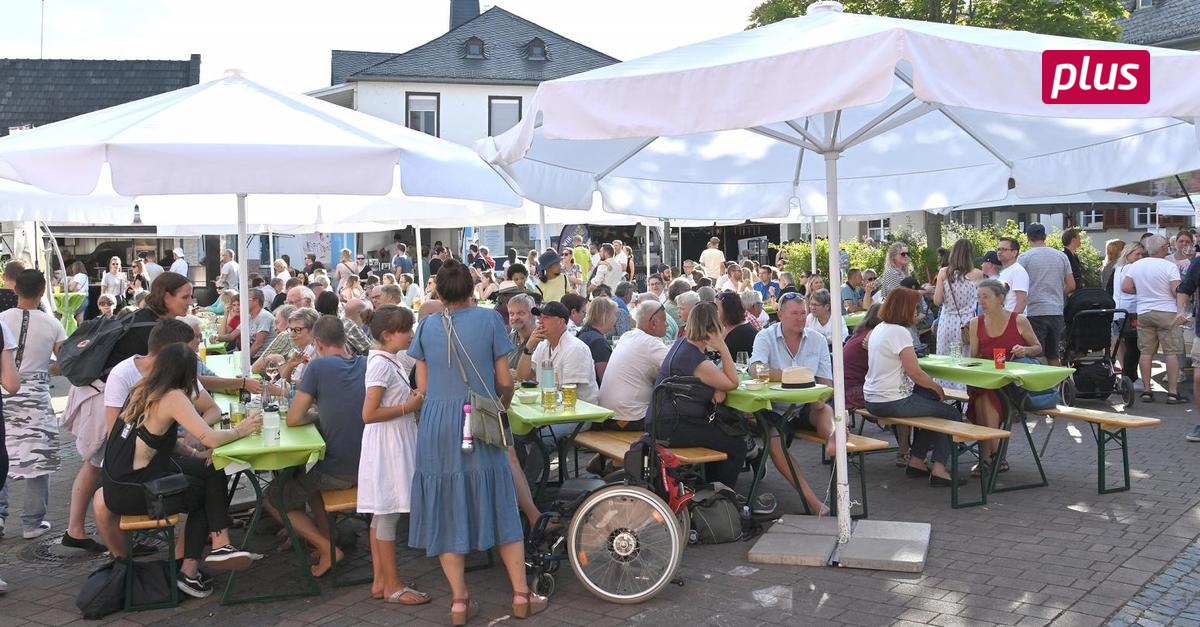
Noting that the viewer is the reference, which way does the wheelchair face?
facing to the left of the viewer

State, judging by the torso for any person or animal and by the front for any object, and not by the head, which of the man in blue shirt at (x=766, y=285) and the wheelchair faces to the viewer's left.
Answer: the wheelchair

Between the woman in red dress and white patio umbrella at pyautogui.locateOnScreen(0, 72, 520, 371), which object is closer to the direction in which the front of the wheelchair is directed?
the white patio umbrella

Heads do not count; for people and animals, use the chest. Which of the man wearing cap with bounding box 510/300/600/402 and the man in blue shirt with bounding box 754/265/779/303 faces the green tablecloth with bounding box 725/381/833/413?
the man in blue shirt

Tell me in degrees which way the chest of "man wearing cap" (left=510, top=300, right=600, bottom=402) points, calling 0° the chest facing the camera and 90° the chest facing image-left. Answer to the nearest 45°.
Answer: approximately 45°

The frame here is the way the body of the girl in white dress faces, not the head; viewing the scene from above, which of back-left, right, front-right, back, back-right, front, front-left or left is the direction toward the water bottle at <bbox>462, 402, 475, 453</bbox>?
front-right

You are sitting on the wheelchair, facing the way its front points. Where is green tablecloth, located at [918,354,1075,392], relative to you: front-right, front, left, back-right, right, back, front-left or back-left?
back-right

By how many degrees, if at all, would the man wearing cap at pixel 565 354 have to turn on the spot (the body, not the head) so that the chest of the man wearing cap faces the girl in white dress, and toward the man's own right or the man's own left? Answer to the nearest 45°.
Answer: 0° — they already face them
